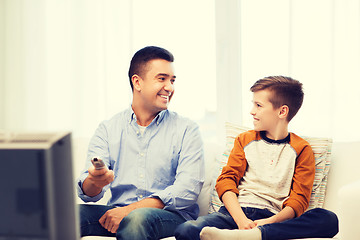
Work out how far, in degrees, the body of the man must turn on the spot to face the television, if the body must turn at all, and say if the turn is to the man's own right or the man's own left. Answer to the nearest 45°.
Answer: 0° — they already face it

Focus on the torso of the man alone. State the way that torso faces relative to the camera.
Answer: toward the camera

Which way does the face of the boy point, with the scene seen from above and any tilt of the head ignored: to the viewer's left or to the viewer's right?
to the viewer's left

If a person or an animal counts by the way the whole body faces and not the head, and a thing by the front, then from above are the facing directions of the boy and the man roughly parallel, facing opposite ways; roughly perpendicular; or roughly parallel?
roughly parallel

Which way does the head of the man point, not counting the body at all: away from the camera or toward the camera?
toward the camera

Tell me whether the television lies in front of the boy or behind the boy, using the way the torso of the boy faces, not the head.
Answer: in front

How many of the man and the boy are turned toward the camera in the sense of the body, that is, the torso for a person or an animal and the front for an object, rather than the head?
2

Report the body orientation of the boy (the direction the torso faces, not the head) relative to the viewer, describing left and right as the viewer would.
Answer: facing the viewer
